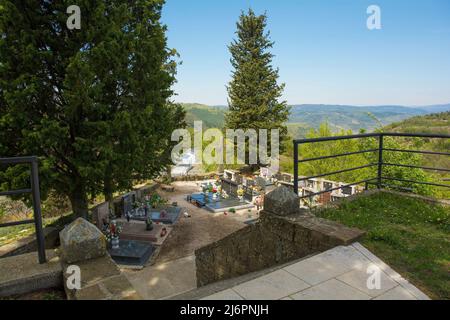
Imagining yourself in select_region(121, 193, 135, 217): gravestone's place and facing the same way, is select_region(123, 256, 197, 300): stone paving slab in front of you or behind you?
in front

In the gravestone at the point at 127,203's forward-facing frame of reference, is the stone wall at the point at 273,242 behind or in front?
in front

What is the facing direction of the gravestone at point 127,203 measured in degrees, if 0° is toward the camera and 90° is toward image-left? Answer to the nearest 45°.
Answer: approximately 315°

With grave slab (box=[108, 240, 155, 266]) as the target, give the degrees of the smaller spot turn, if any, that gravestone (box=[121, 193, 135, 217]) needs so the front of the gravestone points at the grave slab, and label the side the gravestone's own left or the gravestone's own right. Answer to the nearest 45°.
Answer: approximately 45° to the gravestone's own right

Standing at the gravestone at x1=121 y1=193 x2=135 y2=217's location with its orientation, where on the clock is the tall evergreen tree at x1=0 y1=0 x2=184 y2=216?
The tall evergreen tree is roughly at 2 o'clock from the gravestone.

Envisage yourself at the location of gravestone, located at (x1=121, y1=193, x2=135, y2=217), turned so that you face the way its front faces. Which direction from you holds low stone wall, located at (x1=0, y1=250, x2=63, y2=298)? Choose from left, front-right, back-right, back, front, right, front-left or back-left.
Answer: front-right

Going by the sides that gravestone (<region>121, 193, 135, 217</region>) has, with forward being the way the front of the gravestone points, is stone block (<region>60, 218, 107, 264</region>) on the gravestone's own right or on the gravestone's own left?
on the gravestone's own right

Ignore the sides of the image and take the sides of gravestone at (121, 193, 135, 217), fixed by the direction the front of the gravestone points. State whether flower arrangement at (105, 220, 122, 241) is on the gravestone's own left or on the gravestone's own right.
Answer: on the gravestone's own right

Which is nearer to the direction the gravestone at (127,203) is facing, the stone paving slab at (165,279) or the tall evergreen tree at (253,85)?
the stone paving slab

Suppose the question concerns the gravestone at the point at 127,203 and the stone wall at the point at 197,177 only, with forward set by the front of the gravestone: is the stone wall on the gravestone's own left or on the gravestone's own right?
on the gravestone's own left
